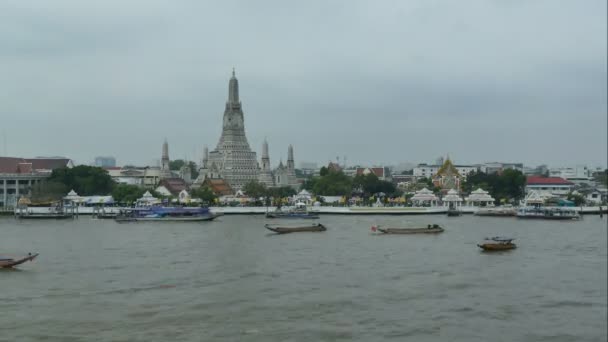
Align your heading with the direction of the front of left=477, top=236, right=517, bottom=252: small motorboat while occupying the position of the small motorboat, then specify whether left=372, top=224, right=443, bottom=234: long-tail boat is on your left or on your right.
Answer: on your right

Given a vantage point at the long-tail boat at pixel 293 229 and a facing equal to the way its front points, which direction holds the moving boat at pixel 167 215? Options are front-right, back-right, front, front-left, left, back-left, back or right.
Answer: front-right

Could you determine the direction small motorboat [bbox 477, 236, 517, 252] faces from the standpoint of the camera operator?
facing to the left of the viewer

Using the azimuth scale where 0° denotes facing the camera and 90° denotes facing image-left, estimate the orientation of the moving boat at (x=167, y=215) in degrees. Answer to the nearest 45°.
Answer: approximately 270°

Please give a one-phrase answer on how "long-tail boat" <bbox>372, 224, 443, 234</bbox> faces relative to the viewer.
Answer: facing to the left of the viewer

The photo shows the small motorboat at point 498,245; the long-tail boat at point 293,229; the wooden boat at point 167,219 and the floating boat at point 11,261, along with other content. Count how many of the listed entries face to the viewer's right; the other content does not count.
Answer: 2

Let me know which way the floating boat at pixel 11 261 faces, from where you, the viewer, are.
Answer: facing to the right of the viewer

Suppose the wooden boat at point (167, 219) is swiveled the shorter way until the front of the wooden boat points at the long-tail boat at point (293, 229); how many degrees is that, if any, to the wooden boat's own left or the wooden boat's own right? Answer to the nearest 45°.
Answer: approximately 45° to the wooden boat's own right

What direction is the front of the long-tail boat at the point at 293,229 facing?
to the viewer's left

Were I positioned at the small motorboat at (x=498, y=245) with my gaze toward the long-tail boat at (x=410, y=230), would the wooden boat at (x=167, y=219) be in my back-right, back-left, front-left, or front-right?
front-left
